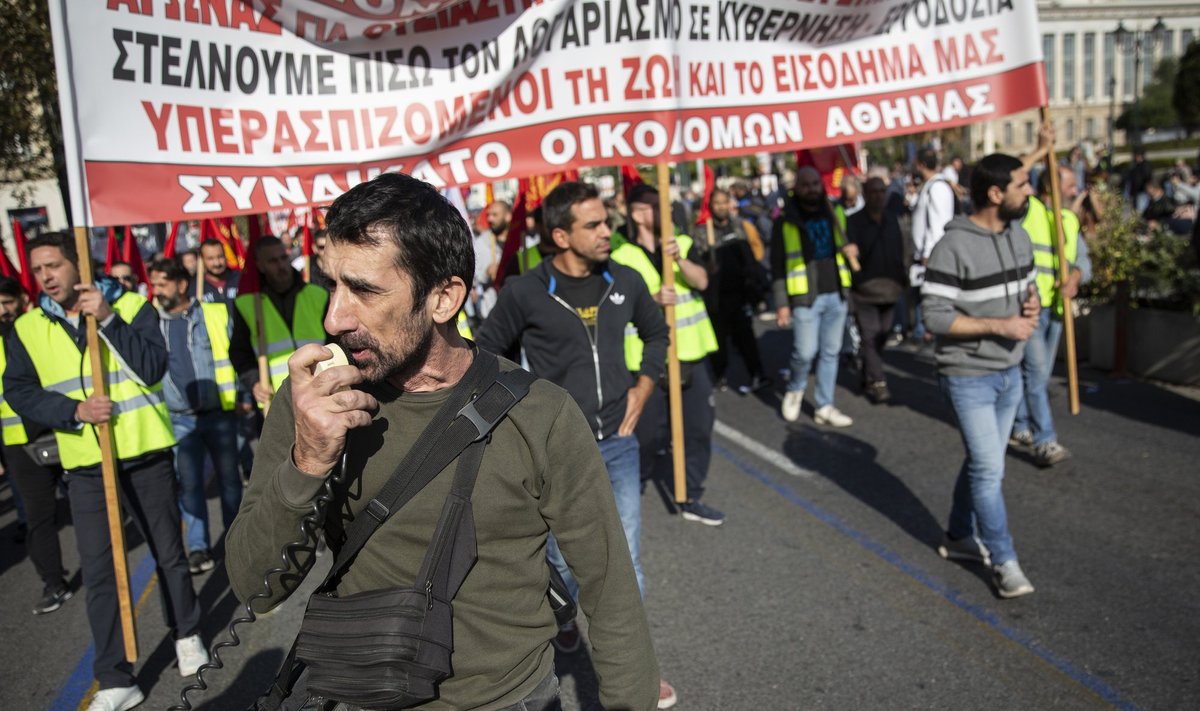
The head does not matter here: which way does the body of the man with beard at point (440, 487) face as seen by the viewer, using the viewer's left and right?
facing the viewer and to the left of the viewer

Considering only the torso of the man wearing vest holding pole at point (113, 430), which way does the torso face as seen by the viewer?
toward the camera

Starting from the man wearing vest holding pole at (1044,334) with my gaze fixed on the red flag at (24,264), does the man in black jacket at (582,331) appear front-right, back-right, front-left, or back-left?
front-left

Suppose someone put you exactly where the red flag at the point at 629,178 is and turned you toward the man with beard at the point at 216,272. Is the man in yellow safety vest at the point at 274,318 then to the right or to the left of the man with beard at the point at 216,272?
left

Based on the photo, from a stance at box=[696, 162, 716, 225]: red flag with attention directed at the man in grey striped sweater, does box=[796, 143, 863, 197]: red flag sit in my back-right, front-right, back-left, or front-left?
front-left

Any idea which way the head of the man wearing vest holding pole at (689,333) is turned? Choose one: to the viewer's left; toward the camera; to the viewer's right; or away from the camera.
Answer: toward the camera

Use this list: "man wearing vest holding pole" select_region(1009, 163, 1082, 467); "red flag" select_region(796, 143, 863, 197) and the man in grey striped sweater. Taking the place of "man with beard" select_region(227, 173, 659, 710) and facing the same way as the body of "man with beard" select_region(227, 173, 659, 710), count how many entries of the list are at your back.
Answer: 3

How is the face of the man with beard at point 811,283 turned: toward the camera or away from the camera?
toward the camera

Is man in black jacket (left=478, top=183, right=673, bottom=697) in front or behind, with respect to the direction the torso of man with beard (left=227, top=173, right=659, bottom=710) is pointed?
behind

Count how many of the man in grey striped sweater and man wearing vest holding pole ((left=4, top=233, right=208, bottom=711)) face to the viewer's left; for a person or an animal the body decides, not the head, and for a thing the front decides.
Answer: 0

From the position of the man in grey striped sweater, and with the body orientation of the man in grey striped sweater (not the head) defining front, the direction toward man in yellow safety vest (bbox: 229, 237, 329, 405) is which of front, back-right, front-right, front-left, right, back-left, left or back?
back-right

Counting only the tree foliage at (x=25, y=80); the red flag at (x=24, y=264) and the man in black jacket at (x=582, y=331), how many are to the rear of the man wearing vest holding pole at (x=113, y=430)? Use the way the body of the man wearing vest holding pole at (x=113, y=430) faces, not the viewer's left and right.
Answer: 2

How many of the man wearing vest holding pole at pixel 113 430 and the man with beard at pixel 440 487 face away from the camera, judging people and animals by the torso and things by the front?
0

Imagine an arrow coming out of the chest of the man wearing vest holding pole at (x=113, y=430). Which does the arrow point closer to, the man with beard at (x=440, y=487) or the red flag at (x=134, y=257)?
the man with beard

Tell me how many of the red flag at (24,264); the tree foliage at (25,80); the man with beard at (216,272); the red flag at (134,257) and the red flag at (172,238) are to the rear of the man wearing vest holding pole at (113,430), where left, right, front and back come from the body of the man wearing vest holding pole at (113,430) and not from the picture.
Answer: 5

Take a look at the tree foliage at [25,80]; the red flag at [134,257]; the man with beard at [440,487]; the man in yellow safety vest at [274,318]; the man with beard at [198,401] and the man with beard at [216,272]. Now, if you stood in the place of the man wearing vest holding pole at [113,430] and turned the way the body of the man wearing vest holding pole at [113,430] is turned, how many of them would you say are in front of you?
1

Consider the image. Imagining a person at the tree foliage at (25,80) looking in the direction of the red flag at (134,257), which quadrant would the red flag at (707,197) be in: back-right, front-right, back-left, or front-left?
front-left

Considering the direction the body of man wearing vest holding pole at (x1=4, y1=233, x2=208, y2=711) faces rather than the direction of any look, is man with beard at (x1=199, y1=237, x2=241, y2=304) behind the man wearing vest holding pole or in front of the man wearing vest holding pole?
behind

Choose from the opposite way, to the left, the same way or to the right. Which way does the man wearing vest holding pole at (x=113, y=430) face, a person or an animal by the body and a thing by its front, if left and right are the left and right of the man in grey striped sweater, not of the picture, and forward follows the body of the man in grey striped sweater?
the same way
